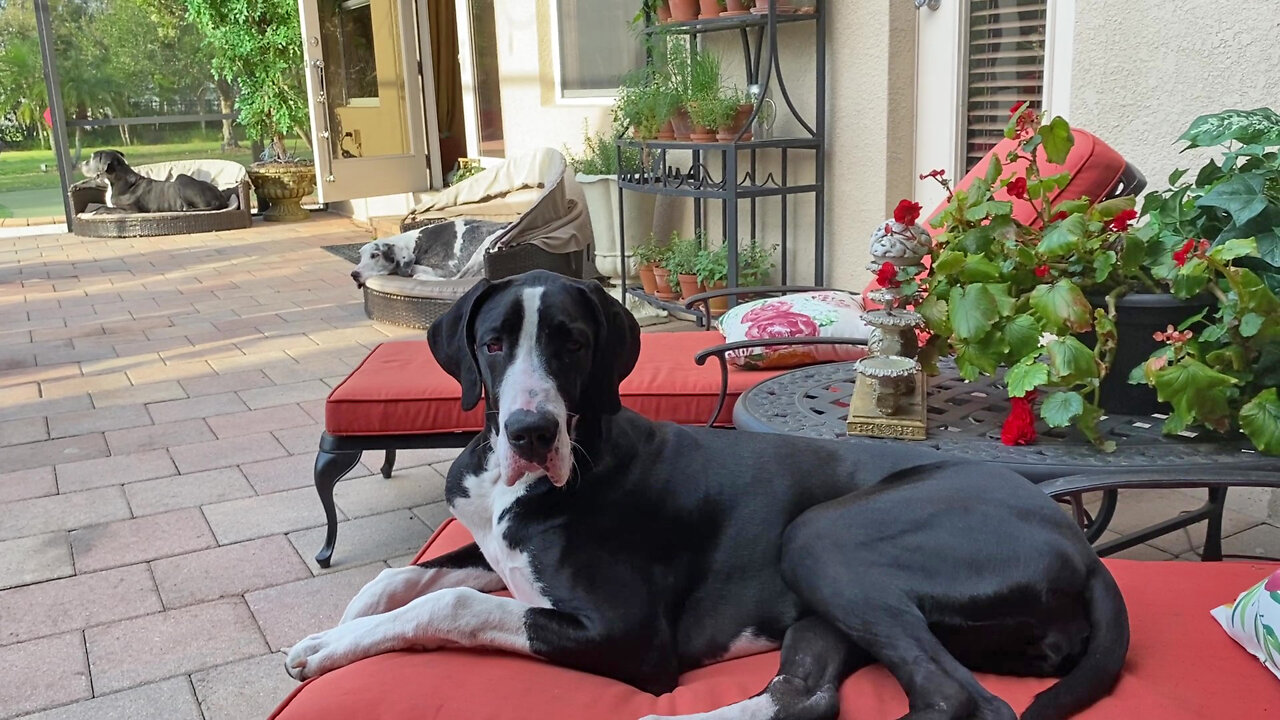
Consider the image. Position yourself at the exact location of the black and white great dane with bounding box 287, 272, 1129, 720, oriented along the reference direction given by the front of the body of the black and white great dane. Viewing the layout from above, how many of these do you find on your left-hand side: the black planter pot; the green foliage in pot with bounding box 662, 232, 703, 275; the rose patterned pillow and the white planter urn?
0

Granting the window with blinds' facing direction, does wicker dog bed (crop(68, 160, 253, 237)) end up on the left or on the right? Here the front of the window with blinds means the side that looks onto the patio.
on its right

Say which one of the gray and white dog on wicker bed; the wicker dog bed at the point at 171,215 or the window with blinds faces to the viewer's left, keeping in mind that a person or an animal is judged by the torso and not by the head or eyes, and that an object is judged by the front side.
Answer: the gray and white dog on wicker bed

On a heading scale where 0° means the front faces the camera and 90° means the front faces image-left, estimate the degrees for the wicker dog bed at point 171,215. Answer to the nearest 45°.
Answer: approximately 0°

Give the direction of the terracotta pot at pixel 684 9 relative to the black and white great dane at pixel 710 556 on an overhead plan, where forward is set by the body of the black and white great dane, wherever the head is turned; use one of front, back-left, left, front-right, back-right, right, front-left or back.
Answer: right

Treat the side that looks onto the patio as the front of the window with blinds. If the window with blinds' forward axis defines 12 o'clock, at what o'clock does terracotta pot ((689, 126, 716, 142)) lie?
The terracotta pot is roughly at 4 o'clock from the window with blinds.

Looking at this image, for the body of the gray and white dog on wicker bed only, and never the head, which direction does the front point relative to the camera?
to the viewer's left

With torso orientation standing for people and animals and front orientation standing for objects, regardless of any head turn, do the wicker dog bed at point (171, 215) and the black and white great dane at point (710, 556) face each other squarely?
no

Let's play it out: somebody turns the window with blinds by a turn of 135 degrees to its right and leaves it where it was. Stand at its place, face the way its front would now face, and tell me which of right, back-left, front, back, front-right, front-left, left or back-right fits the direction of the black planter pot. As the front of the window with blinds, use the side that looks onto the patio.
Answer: back-left

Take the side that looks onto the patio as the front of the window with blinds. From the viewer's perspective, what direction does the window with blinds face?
toward the camera

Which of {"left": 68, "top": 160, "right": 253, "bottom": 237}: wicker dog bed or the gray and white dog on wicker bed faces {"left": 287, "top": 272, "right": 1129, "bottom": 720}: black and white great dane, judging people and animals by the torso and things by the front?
the wicker dog bed

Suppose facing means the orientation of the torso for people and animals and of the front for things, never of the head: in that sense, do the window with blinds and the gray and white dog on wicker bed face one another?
no

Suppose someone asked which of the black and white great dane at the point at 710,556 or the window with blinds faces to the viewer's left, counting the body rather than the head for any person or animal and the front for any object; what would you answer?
the black and white great dane

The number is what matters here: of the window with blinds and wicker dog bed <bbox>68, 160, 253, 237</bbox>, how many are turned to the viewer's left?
0

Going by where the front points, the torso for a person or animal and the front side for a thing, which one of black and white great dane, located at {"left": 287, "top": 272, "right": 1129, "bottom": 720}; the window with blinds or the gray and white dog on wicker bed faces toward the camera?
the window with blinds

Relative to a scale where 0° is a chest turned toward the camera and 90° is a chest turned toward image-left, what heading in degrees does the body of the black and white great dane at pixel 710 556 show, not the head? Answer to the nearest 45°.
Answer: approximately 90°

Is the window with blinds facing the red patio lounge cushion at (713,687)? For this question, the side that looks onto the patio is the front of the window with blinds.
yes
